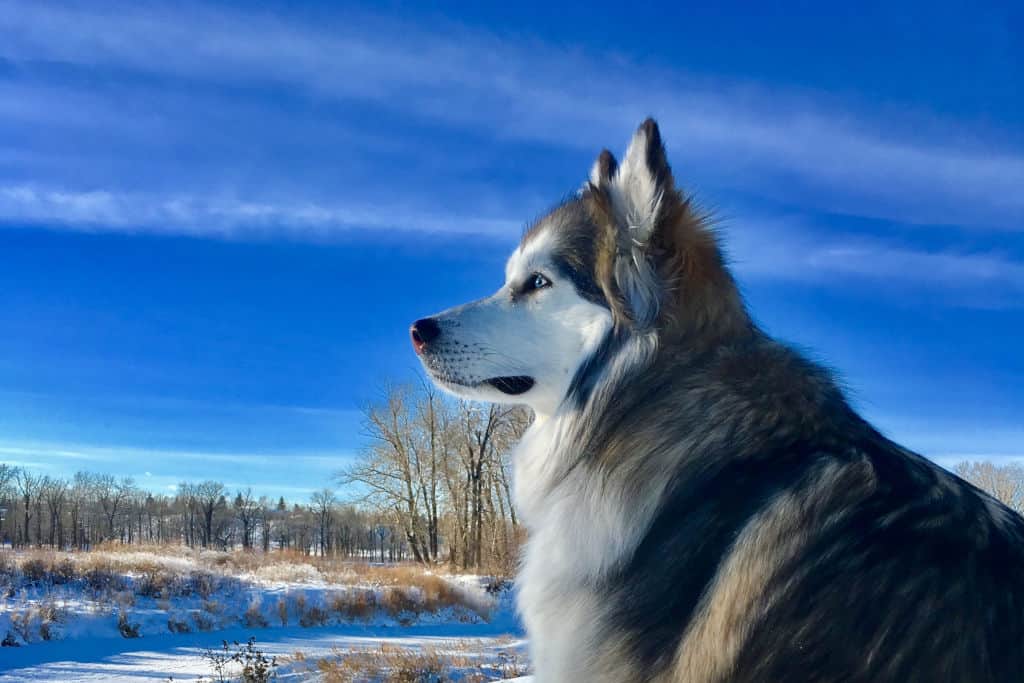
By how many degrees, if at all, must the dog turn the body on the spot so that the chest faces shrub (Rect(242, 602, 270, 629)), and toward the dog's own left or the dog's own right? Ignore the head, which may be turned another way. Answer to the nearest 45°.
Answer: approximately 45° to the dog's own right

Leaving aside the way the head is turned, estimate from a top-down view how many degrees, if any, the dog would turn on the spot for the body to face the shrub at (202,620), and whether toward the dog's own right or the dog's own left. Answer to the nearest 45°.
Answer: approximately 45° to the dog's own right

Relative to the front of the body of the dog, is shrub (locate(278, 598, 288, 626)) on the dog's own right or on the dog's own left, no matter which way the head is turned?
on the dog's own right

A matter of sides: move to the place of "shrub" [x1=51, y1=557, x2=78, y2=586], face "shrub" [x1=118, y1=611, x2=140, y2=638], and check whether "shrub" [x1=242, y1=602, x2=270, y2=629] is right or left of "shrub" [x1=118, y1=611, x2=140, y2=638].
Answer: left

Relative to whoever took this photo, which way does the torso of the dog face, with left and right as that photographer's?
facing to the left of the viewer
